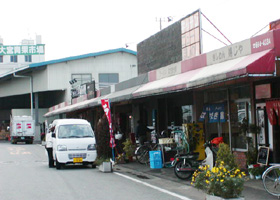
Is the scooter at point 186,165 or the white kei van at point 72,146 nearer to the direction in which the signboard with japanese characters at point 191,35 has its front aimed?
the white kei van

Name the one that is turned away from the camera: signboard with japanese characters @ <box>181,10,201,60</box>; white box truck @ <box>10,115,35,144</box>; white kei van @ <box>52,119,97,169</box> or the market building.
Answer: white box truck @ <box>10,115,35,144</box>

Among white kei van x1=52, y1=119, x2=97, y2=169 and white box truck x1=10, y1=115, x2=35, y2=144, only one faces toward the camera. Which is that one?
white kei van x1=52, y1=119, x2=97, y2=169

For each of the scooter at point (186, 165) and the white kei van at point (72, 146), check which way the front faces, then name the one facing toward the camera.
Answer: the white kei van

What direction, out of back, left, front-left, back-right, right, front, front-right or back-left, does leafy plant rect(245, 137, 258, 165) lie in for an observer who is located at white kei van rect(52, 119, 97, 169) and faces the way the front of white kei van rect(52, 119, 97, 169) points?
front-left

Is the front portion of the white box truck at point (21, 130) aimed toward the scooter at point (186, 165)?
no

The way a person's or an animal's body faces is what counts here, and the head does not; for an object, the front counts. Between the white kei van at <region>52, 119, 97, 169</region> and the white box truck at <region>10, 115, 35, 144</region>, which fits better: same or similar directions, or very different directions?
very different directions

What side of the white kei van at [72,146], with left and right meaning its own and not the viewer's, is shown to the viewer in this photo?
front

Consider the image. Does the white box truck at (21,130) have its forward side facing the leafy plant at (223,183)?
no

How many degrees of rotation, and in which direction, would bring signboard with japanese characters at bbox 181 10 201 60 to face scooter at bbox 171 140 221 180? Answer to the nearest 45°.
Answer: approximately 45° to its left

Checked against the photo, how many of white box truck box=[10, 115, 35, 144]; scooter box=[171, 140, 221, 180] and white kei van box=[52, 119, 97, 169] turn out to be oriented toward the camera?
1

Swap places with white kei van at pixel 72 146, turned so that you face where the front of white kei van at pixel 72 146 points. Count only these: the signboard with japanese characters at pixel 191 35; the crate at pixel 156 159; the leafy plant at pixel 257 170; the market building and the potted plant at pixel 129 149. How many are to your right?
0
